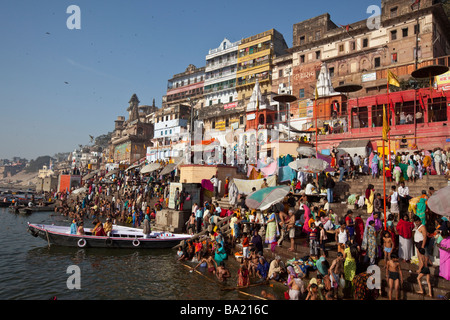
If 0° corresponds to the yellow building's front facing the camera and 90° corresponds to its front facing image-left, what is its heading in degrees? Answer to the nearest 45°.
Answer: approximately 45°

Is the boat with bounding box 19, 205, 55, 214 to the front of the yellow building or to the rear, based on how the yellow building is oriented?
to the front

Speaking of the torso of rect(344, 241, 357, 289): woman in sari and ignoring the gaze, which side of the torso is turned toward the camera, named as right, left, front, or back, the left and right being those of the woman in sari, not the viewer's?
back

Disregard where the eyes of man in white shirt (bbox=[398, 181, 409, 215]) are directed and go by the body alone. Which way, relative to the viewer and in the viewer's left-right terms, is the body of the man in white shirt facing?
facing the viewer and to the left of the viewer

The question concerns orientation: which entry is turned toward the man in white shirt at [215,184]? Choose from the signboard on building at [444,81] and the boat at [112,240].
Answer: the signboard on building

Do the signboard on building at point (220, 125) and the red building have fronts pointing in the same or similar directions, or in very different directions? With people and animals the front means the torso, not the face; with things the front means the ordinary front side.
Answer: same or similar directions

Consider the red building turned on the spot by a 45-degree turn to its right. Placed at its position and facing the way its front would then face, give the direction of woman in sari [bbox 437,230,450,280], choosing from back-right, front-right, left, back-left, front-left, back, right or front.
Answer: left

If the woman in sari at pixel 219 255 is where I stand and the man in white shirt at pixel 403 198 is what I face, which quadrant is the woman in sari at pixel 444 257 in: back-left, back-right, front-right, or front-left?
front-right

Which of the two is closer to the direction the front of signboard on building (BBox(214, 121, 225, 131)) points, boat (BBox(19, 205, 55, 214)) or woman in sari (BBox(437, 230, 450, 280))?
the boat

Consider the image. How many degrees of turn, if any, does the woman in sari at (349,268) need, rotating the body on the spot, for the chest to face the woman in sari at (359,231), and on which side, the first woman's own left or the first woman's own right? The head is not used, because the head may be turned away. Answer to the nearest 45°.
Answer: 0° — they already face them

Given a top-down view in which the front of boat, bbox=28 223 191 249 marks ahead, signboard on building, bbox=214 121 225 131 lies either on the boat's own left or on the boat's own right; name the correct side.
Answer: on the boat's own right

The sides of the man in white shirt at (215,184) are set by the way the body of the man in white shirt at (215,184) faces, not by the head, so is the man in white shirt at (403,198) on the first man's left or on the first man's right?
on the first man's left

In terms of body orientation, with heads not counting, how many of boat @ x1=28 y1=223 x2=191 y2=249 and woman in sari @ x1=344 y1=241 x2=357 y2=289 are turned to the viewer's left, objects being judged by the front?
1

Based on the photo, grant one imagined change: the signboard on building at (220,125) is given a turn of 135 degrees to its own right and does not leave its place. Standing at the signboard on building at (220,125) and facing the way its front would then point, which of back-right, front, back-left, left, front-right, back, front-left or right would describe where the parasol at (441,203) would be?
back

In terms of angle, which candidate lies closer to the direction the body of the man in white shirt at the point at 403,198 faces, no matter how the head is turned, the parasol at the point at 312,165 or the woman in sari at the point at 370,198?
the woman in sari

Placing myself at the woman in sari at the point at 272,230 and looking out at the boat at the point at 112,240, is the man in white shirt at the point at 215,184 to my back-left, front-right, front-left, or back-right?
front-right
